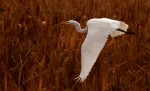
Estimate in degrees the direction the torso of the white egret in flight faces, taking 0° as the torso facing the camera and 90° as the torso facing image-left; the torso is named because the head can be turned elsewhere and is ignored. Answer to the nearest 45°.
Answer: approximately 90°
